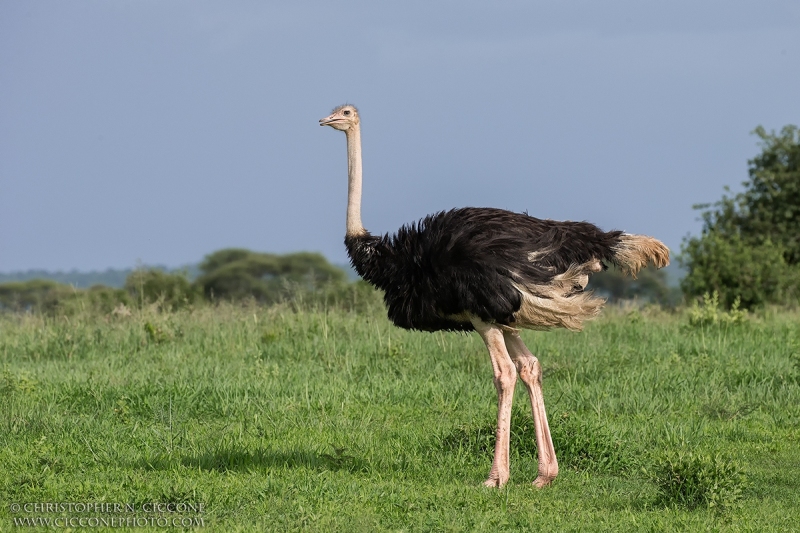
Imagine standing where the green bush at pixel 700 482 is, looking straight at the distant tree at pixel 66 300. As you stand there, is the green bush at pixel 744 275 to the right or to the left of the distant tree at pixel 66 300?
right

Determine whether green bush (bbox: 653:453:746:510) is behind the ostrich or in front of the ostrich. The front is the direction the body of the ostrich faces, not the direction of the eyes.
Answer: behind

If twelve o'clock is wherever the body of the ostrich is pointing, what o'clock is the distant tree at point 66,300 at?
The distant tree is roughly at 2 o'clock from the ostrich.

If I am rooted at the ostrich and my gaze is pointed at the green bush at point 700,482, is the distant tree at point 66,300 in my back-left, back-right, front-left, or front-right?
back-left

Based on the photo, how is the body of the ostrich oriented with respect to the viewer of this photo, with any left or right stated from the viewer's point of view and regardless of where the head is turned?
facing to the left of the viewer

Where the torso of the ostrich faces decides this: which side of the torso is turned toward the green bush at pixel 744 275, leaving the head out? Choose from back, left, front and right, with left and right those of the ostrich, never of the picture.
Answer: right

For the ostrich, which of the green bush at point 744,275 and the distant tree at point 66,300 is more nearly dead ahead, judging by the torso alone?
the distant tree

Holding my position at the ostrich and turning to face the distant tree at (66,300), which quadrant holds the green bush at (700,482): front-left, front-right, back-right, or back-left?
back-right

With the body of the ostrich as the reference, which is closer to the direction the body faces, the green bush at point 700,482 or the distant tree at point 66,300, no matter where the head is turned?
the distant tree
